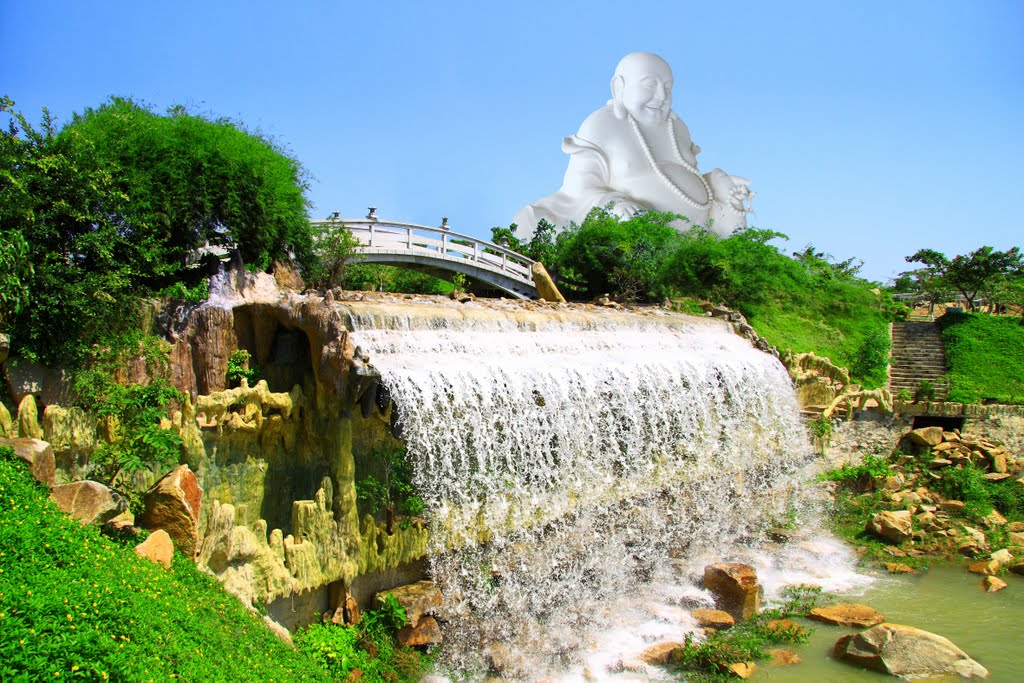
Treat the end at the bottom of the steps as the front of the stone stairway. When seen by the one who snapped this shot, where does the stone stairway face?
facing the viewer

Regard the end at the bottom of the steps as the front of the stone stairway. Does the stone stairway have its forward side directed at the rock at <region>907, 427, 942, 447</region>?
yes

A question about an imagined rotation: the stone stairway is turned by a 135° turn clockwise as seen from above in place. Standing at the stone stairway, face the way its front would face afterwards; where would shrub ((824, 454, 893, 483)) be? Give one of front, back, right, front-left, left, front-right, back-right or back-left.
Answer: back-left

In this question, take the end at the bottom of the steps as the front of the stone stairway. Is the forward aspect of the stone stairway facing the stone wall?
yes

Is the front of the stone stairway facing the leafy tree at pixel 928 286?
no

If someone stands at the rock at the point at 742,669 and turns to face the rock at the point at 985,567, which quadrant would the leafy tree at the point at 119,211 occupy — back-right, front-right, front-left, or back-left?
back-left

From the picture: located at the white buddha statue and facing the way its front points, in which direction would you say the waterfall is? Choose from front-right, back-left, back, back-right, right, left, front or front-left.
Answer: front-right

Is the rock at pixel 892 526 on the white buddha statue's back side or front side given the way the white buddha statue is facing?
on the front side

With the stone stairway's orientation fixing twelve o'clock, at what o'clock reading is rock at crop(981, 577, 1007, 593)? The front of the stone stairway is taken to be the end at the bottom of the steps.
The rock is roughly at 12 o'clock from the stone stairway.

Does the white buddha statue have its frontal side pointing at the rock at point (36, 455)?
no

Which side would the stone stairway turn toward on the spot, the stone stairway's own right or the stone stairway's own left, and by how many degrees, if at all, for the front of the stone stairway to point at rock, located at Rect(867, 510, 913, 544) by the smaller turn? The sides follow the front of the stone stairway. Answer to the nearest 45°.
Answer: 0° — it already faces it

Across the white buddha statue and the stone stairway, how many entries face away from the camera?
0

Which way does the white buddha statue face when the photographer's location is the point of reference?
facing the viewer and to the right of the viewer

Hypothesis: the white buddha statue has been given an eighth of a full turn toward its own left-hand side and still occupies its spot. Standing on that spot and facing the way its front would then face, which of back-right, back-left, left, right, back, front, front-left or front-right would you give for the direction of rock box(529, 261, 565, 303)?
right

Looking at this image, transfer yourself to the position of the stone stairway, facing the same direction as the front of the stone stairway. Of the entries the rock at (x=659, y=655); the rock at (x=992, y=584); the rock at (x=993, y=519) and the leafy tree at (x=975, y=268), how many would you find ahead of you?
3

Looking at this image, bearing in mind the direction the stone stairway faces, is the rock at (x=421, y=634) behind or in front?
in front
